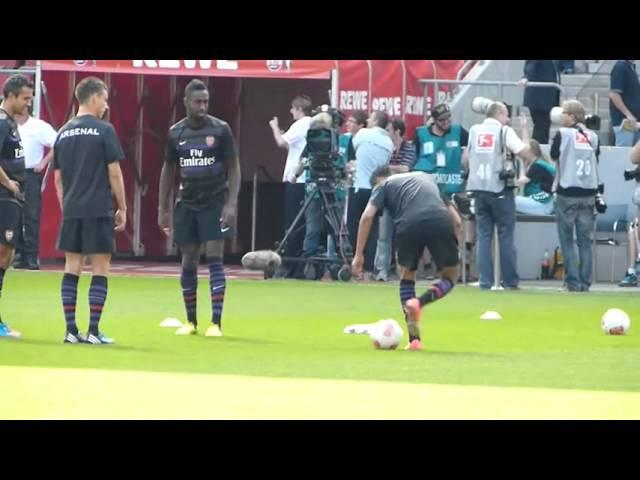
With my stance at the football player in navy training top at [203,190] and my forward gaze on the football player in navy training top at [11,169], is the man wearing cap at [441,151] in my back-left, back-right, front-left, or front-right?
back-right

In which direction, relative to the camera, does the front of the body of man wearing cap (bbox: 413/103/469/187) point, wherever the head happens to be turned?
toward the camera

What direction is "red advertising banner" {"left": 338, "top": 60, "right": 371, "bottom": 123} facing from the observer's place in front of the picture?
facing the viewer

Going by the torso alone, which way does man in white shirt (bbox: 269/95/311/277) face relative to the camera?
to the viewer's left

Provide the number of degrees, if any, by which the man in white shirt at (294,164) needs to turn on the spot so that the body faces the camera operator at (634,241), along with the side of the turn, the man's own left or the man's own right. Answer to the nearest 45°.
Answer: approximately 180°

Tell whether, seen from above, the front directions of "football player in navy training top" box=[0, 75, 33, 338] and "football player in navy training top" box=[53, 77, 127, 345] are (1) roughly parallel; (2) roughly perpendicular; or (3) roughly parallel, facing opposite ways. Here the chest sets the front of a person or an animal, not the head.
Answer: roughly perpendicular

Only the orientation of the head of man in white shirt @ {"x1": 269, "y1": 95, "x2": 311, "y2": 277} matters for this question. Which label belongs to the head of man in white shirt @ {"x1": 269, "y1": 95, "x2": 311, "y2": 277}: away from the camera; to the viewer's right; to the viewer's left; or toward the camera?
to the viewer's left

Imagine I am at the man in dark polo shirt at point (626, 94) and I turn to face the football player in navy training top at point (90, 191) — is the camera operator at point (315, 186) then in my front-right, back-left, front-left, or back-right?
front-right

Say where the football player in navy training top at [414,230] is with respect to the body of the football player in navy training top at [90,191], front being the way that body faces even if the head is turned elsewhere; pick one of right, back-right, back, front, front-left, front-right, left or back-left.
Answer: front-right

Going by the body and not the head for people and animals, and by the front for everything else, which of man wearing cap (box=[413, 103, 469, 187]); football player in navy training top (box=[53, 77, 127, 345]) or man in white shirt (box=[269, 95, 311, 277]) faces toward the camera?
the man wearing cap

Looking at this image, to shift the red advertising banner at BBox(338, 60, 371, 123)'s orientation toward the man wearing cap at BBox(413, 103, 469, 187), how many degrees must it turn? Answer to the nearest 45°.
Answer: approximately 45° to its left

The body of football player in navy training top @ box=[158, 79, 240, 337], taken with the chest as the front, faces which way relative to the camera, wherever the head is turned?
toward the camera
